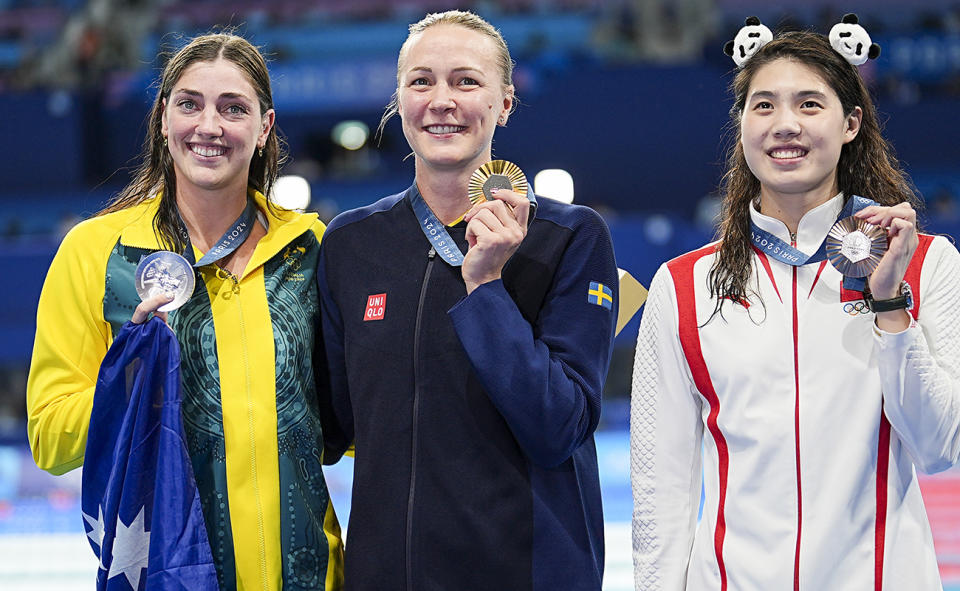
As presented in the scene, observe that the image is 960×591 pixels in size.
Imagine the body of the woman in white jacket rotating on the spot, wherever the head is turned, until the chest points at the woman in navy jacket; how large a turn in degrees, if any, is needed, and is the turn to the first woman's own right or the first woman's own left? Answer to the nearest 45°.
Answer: approximately 90° to the first woman's own right

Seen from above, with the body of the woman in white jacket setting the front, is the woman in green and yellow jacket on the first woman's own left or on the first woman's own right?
on the first woman's own right

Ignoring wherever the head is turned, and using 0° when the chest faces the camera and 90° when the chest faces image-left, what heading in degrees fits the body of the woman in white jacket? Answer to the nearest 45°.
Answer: approximately 0°
